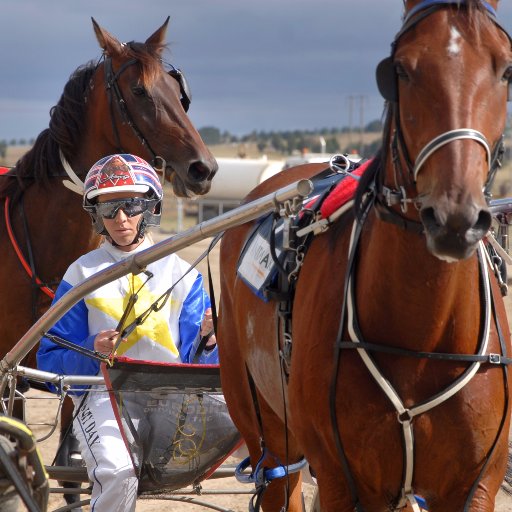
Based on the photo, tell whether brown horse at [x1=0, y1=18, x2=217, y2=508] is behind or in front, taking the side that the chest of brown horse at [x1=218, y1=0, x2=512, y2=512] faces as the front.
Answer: behind

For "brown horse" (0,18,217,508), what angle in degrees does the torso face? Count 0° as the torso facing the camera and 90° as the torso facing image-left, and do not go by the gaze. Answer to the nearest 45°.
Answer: approximately 315°

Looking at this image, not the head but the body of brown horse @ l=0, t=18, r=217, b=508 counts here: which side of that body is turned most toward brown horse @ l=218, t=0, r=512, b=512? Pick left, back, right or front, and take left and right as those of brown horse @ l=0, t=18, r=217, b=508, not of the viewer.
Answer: front

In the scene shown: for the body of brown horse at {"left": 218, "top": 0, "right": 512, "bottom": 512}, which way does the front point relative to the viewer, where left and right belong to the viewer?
facing the viewer and to the right of the viewer

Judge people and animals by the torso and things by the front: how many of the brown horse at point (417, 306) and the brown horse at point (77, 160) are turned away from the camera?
0
